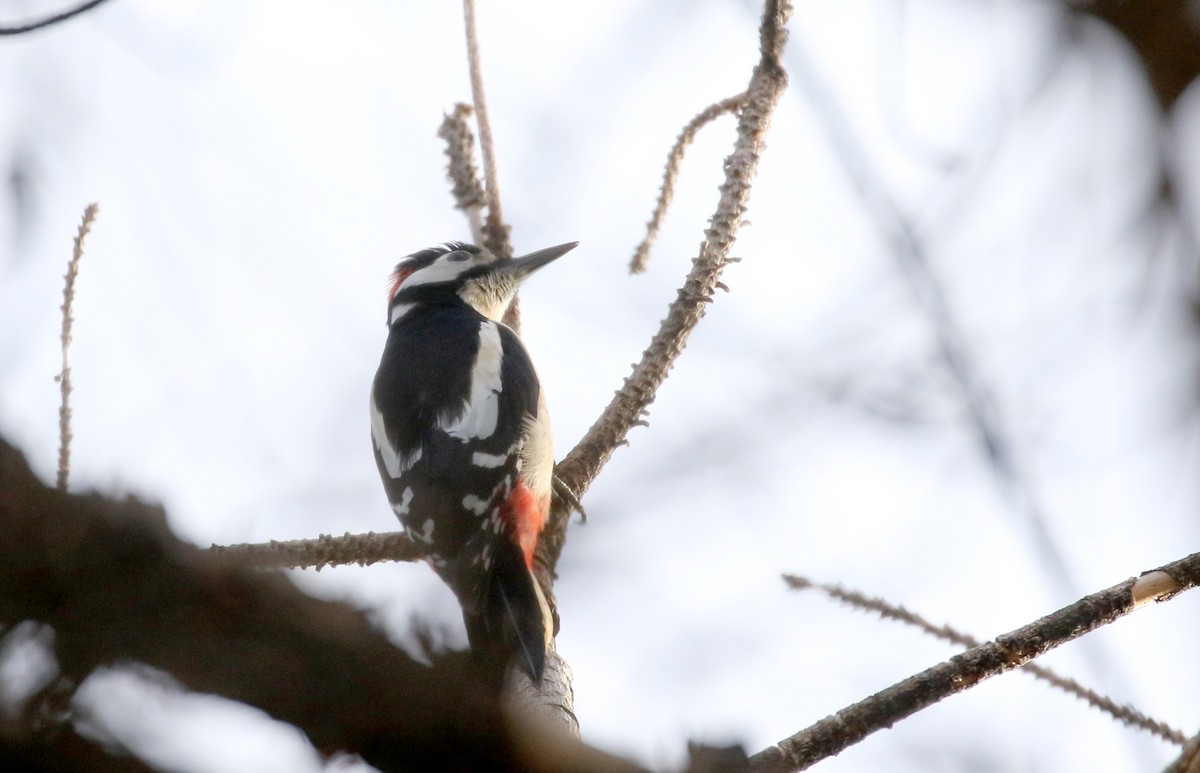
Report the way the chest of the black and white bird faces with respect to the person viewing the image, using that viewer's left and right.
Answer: facing away from the viewer and to the right of the viewer

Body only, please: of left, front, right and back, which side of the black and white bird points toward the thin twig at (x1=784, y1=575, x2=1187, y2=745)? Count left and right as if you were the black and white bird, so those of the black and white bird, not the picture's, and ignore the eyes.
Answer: right

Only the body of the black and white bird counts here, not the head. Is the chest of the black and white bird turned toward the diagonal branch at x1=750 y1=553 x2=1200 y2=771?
no

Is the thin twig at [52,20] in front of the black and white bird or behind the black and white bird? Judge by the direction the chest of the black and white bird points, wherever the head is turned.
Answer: behind
